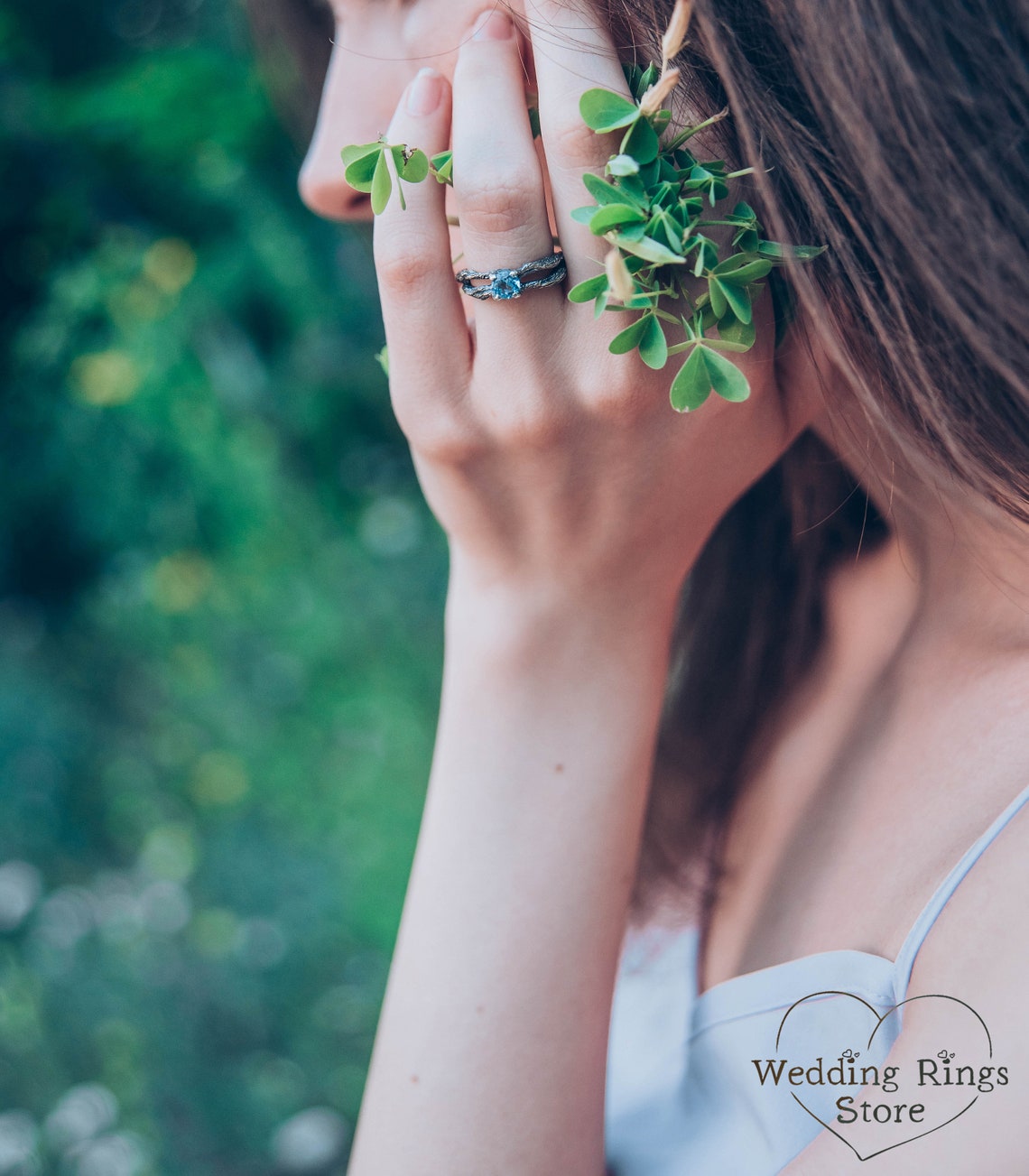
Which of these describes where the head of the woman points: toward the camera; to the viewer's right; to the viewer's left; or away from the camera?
to the viewer's left

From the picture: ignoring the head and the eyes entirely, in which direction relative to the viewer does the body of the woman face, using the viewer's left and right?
facing the viewer and to the left of the viewer
